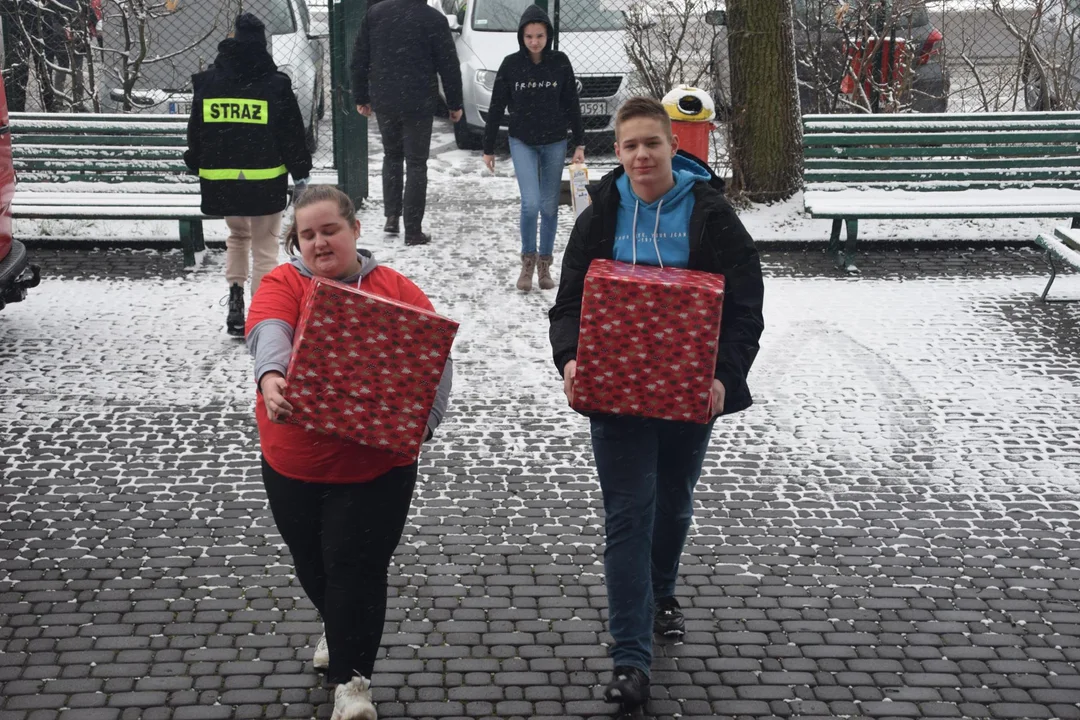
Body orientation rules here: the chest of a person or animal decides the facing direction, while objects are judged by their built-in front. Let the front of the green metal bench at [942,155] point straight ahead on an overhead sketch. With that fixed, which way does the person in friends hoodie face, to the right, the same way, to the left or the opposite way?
the same way

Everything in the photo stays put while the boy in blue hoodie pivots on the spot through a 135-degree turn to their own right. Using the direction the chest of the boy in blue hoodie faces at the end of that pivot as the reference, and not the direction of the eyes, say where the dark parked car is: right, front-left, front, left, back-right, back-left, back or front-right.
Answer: front-right

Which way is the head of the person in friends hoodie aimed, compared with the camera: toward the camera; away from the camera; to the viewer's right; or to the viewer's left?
toward the camera

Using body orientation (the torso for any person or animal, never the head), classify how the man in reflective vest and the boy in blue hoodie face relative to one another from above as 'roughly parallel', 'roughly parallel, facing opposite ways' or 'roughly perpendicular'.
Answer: roughly parallel, facing opposite ways

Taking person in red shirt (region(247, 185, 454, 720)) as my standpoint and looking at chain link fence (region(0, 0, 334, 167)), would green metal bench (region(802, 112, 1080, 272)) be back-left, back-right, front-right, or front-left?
front-right

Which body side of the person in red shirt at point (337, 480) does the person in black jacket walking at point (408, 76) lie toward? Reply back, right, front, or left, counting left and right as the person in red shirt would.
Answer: back

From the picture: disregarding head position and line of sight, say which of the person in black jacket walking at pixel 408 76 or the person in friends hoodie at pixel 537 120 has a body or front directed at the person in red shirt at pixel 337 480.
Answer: the person in friends hoodie

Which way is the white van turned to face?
toward the camera

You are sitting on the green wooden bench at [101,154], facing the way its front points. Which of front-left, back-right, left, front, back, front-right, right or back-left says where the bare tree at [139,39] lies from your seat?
back

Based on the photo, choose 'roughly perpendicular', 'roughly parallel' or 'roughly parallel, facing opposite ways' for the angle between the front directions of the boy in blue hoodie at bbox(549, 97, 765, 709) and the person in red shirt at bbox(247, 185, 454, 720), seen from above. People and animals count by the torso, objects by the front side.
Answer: roughly parallel

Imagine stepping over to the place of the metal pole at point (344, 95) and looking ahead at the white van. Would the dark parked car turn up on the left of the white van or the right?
right

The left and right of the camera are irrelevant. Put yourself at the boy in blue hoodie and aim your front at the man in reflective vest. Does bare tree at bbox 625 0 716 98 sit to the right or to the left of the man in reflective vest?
right

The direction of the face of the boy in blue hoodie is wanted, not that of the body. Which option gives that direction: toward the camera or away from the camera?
toward the camera

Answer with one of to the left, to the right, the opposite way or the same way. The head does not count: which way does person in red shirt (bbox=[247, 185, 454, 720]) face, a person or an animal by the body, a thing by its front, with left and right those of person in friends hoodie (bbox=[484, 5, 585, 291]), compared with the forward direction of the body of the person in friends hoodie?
the same way

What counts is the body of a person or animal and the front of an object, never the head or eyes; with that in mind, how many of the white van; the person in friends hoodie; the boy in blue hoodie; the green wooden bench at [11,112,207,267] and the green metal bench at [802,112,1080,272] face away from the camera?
0

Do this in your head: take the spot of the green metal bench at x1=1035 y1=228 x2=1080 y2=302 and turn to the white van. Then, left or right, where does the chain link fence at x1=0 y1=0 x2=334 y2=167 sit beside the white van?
left

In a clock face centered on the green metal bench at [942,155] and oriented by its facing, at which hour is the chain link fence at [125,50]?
The chain link fence is roughly at 3 o'clock from the green metal bench.

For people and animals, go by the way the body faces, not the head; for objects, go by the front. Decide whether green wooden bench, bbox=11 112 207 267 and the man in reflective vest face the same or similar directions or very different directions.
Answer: very different directions

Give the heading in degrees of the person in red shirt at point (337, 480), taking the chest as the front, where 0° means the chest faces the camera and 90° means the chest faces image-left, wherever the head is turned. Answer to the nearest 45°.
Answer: approximately 0°

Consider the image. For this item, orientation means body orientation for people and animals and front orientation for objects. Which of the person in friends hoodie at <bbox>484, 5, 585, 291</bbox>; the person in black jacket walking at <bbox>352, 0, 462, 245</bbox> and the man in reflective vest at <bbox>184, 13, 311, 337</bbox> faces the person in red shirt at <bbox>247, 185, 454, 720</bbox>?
the person in friends hoodie
